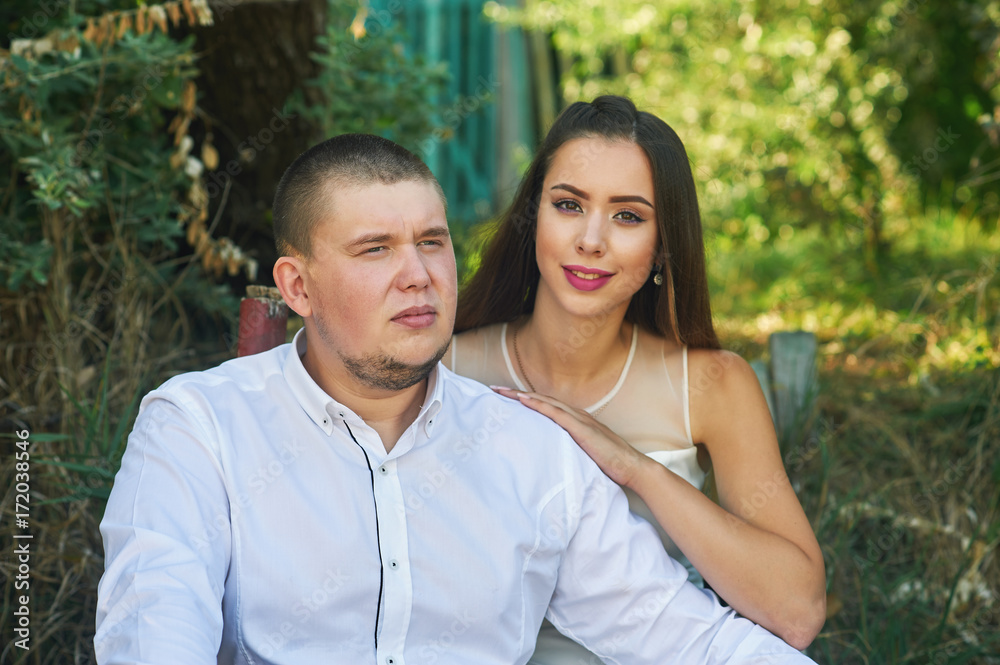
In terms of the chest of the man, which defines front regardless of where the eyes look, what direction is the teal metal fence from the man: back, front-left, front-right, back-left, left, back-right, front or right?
back

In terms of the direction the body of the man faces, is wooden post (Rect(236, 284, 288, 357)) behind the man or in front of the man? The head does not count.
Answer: behind

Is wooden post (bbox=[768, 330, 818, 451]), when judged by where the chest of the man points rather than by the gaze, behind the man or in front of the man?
behind

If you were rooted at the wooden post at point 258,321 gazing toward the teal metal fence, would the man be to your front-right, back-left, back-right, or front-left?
back-right

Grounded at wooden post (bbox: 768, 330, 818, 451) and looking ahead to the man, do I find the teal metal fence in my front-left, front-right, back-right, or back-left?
back-right

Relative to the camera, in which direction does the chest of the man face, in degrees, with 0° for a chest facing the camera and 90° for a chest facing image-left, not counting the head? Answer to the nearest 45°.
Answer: approximately 0°
